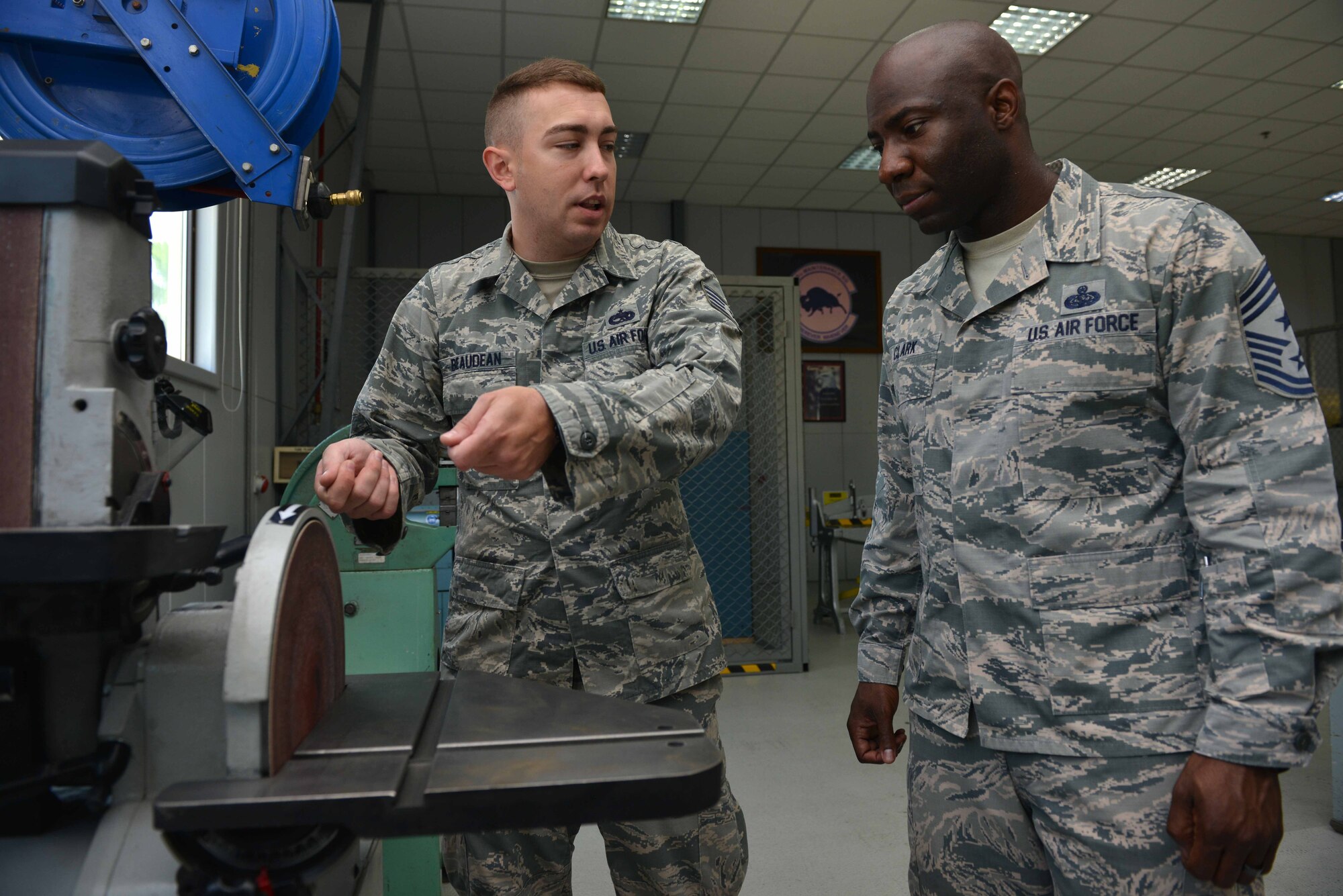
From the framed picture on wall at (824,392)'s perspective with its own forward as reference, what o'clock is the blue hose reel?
The blue hose reel is roughly at 12 o'clock from the framed picture on wall.

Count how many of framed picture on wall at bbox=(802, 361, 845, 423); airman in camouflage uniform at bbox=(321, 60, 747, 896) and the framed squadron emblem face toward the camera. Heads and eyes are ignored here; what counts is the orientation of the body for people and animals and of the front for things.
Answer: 3

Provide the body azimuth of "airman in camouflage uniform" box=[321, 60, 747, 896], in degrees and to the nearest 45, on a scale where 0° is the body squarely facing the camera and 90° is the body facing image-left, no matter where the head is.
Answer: approximately 0°

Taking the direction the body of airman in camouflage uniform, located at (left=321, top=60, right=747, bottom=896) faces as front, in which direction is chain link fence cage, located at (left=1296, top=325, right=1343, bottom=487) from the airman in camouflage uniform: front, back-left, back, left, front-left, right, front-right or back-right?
back-left

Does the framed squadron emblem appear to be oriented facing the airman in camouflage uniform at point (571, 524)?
yes

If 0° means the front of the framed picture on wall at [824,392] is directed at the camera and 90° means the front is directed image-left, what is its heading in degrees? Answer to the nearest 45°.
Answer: approximately 0°

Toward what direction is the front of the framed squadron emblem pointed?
toward the camera

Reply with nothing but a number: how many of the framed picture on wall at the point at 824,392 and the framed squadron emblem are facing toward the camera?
2

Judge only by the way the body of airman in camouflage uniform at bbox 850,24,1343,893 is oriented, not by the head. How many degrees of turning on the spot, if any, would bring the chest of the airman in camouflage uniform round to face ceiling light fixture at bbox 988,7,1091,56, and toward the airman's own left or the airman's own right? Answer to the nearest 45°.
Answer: approximately 135° to the airman's own right

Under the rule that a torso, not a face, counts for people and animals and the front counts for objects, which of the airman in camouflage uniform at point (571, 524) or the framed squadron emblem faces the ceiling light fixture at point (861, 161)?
the framed squadron emblem

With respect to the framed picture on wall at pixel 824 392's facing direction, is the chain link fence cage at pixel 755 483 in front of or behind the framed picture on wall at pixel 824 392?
in front
